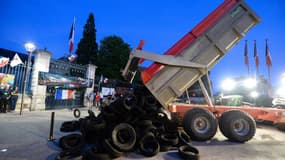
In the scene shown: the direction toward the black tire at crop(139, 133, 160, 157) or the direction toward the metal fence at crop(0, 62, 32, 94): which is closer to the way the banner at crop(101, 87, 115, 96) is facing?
the black tire

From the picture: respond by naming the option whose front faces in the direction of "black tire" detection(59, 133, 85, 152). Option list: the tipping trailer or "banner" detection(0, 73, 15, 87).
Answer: the banner

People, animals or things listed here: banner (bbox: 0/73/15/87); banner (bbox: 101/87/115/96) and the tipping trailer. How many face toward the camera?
2

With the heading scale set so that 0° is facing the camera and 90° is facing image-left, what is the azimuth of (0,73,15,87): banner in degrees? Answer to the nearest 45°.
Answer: approximately 0°

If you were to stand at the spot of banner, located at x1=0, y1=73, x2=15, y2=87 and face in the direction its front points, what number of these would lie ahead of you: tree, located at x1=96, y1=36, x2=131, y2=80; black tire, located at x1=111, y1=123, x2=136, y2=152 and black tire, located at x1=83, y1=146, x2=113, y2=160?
2

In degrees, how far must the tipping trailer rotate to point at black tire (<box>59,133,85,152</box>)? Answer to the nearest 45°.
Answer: approximately 135° to its right

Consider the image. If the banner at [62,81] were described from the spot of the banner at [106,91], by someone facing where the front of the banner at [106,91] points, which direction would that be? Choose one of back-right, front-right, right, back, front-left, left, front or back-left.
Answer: front-right

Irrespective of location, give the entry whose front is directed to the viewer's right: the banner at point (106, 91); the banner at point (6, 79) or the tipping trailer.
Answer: the tipping trailer

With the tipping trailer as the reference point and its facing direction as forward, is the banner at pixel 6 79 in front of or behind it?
behind

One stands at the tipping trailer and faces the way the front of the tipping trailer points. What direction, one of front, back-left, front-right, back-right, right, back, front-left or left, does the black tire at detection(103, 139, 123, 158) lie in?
back-right

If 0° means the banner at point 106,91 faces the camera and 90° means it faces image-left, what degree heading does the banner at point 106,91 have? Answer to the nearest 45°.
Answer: approximately 0°

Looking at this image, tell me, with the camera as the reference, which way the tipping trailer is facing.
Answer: facing to the right of the viewer

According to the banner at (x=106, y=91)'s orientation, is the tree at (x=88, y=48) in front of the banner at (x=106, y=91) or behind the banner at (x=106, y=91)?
behind

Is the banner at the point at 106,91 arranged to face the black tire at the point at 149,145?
yes
